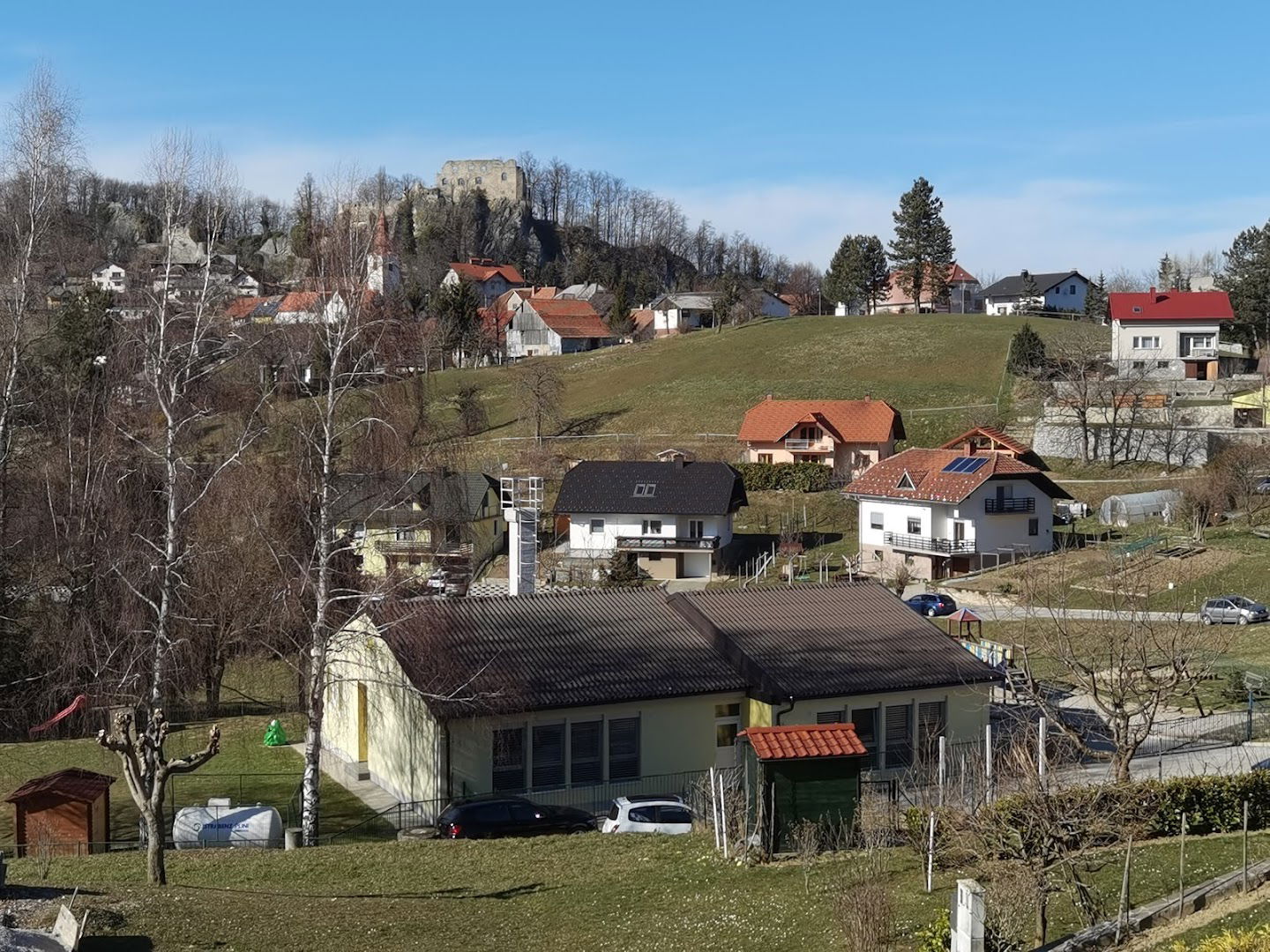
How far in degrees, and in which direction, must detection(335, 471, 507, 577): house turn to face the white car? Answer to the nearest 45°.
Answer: approximately 45° to its left

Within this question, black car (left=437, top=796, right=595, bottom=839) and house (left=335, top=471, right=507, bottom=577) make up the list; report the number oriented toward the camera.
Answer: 1

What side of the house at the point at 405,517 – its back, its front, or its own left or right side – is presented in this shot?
front

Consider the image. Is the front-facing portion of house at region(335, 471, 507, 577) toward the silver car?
no

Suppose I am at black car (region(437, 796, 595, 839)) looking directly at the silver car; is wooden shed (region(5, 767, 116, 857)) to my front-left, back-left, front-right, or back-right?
back-left
